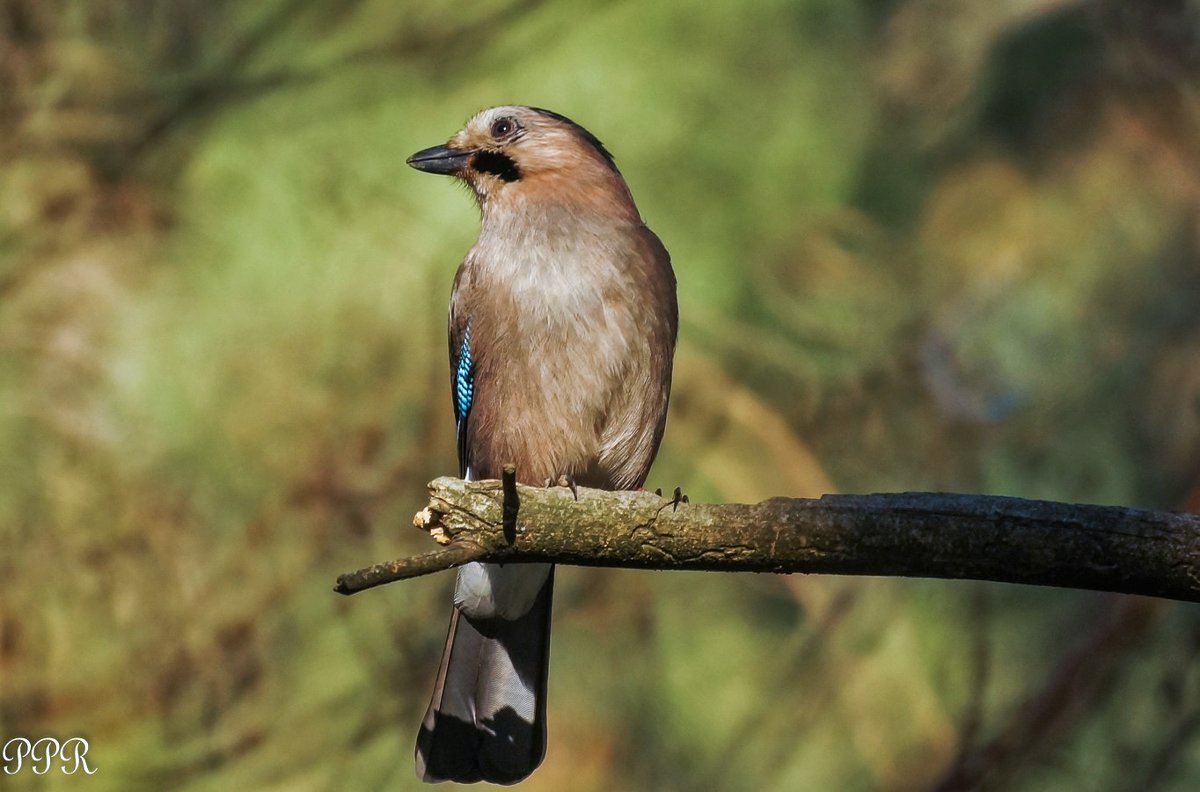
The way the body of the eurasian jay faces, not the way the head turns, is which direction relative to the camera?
toward the camera
